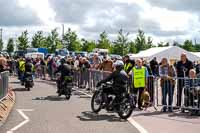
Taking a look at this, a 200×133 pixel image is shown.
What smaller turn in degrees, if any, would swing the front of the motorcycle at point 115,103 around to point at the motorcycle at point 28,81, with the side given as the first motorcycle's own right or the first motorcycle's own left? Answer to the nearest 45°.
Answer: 0° — it already faces it

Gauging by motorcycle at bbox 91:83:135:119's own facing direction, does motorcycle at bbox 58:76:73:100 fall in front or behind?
in front

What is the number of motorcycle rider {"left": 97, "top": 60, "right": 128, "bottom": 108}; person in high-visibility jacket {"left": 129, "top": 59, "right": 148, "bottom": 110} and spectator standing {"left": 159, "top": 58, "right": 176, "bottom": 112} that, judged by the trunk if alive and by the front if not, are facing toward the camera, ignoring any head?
2

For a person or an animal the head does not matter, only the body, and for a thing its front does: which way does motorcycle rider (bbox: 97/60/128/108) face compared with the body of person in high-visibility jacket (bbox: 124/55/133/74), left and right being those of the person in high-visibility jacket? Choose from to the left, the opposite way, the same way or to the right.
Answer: to the right

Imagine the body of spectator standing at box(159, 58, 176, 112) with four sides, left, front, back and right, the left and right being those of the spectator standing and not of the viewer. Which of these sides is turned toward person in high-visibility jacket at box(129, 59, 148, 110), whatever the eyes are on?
right

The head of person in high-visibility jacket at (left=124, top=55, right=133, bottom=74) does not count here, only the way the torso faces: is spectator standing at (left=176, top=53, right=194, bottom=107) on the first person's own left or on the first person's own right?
on the first person's own left
